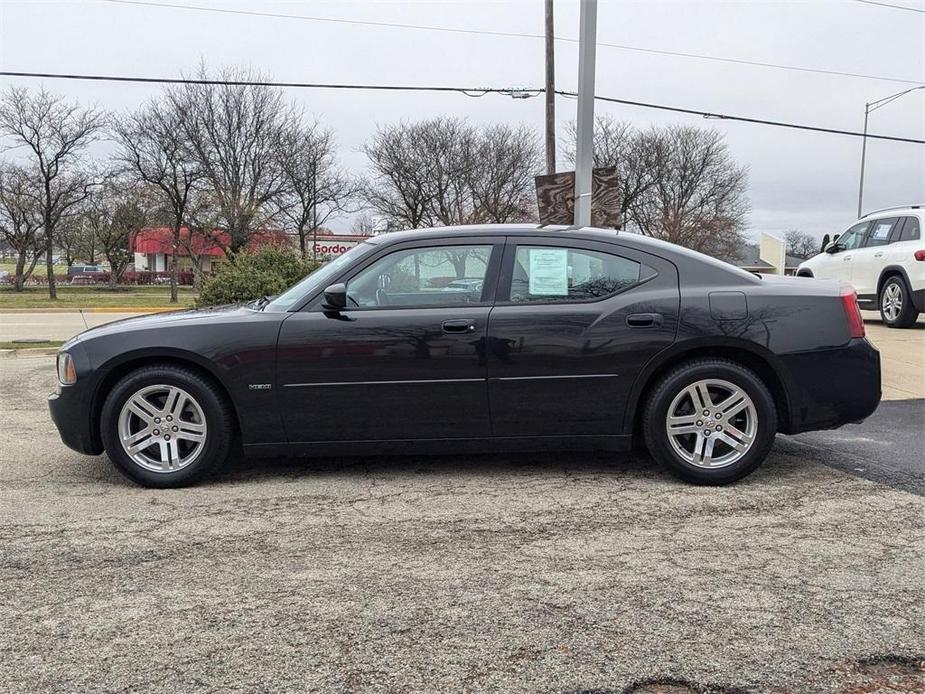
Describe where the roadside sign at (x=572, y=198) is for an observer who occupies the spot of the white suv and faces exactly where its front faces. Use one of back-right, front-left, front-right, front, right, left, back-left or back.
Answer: left

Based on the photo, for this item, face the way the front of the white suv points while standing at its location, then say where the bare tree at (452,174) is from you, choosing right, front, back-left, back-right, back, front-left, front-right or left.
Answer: front

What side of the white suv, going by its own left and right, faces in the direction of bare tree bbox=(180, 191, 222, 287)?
front

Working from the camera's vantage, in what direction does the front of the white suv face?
facing away from the viewer and to the left of the viewer

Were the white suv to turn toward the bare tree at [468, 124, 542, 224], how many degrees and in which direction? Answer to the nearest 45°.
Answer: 0° — it already faces it

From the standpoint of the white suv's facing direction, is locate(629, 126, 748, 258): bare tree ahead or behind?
ahead

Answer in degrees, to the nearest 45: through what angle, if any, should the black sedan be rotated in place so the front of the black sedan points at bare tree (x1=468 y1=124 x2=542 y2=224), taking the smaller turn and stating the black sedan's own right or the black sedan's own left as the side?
approximately 90° to the black sedan's own right

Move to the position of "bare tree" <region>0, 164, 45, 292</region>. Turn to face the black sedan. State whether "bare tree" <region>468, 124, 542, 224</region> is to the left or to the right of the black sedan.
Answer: left

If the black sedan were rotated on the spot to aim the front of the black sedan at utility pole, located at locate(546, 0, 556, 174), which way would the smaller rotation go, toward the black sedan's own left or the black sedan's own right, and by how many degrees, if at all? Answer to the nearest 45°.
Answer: approximately 90° to the black sedan's own right

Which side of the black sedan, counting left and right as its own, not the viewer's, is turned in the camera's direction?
left

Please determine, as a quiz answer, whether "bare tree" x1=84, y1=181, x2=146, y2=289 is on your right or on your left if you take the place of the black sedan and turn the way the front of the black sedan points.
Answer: on your right

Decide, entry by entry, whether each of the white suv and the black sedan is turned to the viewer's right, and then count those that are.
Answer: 0
